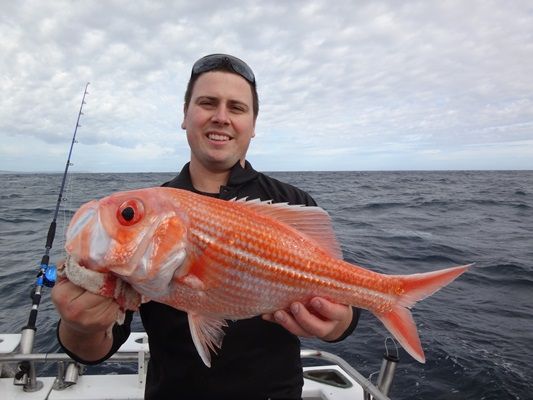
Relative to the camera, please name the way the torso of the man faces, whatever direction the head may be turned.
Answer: toward the camera
